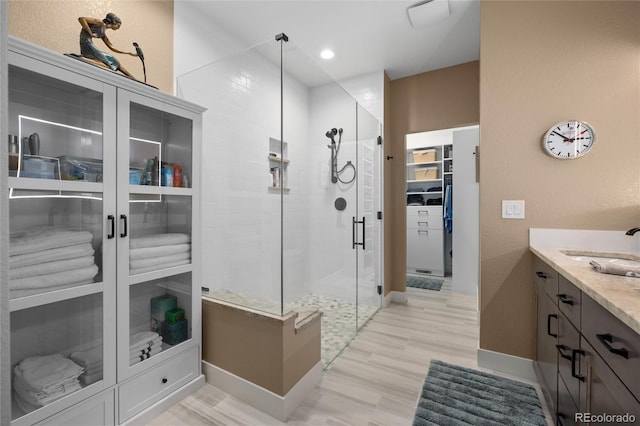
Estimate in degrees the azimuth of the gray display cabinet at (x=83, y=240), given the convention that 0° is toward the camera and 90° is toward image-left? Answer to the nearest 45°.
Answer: approximately 315°

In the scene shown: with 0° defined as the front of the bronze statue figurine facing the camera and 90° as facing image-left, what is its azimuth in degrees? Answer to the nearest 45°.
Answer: approximately 270°

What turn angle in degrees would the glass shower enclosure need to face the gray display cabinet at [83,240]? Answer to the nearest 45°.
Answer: approximately 90° to its right

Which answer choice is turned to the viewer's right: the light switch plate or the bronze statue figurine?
the bronze statue figurine

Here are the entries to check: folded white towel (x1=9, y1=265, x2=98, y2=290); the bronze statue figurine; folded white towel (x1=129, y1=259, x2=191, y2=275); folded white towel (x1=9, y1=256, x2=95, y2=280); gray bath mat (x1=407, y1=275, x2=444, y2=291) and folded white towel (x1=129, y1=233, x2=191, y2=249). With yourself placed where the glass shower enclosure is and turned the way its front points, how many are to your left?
1

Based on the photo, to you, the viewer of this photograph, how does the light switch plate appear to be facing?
facing the viewer

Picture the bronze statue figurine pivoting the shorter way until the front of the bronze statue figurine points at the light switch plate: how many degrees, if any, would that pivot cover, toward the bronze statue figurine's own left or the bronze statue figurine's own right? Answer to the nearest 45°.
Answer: approximately 45° to the bronze statue figurine's own right

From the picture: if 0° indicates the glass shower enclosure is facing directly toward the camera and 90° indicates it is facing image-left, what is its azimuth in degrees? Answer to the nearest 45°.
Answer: approximately 315°

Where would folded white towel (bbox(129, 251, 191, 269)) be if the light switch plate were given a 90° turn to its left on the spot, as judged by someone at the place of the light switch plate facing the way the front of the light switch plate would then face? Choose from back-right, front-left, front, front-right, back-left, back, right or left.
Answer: back-right

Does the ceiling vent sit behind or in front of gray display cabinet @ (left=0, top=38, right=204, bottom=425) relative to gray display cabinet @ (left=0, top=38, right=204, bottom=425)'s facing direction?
in front

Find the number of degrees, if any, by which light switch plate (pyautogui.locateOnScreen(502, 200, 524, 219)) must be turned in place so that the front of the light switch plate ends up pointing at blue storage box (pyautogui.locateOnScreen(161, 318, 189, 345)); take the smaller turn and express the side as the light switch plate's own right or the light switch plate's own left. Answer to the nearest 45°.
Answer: approximately 45° to the light switch plate's own right

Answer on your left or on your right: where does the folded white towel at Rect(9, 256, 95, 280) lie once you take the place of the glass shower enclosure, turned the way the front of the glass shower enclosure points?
on your right
